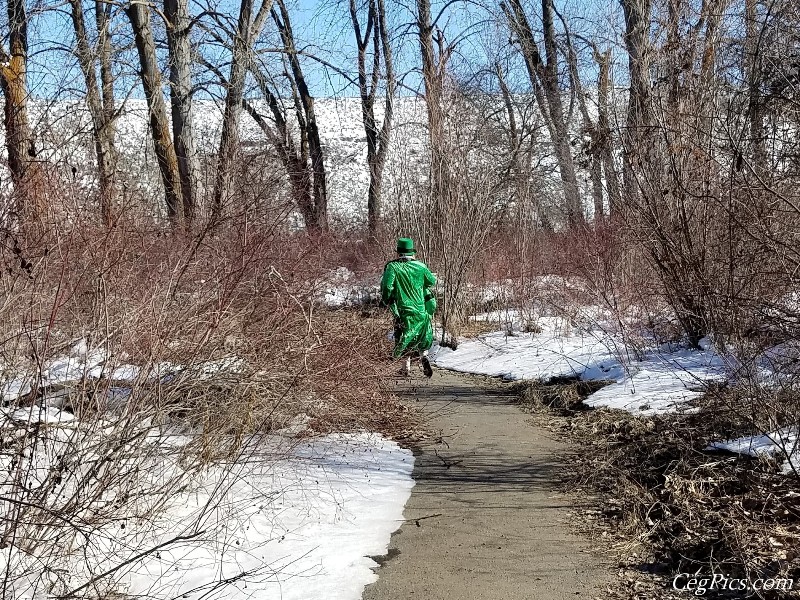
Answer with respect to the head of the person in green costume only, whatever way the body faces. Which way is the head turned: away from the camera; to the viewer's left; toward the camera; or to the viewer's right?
away from the camera

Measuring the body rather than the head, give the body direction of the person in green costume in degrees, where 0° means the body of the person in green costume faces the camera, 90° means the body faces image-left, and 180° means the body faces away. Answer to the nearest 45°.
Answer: approximately 180°

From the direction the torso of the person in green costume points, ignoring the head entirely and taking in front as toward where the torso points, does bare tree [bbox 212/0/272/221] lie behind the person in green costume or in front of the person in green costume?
in front
